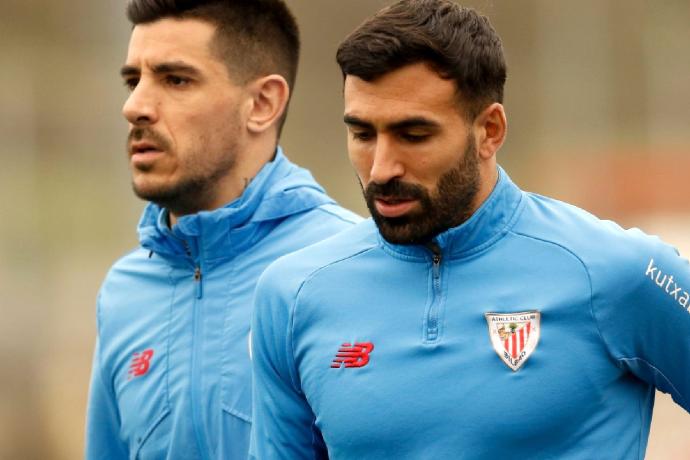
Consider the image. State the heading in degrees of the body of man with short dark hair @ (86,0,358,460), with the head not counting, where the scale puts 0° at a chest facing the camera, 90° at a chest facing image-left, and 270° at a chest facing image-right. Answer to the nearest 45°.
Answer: approximately 45°

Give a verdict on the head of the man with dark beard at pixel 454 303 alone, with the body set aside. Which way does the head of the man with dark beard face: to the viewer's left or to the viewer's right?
to the viewer's left

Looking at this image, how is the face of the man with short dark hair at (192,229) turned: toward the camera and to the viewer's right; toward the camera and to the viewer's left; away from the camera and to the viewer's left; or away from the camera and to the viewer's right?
toward the camera and to the viewer's left
